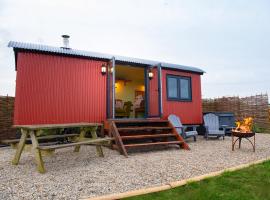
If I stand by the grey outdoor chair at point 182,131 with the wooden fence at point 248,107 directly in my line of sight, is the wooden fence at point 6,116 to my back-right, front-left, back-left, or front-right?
back-left

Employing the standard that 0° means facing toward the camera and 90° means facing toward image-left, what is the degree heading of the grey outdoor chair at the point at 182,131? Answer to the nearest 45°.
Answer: approximately 315°

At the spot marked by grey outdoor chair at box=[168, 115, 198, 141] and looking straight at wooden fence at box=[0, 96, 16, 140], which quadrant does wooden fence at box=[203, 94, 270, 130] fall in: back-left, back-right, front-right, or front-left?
back-right

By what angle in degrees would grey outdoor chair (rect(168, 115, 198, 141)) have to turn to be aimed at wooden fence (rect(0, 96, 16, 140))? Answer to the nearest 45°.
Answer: approximately 135° to its right

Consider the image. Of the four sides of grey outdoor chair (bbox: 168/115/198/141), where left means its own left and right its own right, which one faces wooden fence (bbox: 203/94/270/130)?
left
